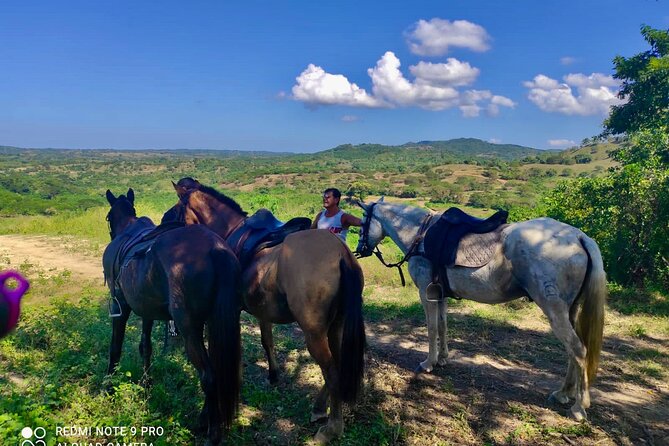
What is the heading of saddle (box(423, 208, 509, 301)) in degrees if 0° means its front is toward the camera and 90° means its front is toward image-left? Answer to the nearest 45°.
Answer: approximately 90°

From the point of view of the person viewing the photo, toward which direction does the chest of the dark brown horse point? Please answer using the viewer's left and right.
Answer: facing away from the viewer and to the left of the viewer

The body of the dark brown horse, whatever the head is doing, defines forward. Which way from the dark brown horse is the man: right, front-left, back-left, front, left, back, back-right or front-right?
right

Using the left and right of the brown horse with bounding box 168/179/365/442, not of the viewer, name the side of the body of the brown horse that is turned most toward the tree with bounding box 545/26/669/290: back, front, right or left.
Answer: right

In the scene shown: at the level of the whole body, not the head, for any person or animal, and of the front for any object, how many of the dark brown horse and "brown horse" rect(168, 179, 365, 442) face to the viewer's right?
0

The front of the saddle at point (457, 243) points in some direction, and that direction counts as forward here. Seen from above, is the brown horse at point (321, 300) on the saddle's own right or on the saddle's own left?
on the saddle's own left

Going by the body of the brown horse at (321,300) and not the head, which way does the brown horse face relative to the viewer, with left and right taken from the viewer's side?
facing away from the viewer and to the left of the viewer

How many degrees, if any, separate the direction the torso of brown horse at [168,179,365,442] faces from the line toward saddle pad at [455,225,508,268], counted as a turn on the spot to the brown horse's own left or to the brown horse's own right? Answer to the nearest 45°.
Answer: approximately 90° to the brown horse's own right

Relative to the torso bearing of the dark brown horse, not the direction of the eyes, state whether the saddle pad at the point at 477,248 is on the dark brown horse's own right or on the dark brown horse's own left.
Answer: on the dark brown horse's own right

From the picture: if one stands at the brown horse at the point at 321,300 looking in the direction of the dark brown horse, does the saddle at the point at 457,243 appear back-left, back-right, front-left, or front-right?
back-right

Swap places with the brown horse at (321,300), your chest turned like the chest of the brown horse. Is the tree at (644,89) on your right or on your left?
on your right

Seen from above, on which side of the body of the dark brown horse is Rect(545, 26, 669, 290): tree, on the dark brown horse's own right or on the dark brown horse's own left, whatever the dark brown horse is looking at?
on the dark brown horse's own right
